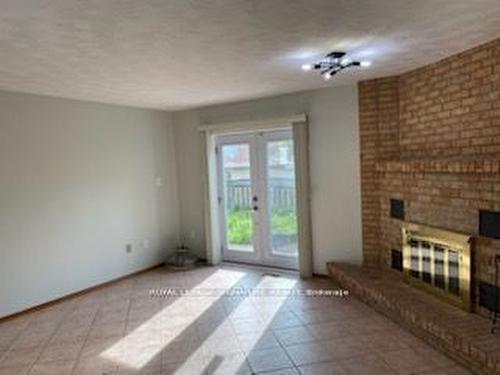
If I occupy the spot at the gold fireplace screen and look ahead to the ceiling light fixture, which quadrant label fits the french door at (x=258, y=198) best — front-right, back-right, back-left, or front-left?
front-right

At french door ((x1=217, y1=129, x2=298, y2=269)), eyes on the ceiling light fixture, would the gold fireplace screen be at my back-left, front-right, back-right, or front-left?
front-left

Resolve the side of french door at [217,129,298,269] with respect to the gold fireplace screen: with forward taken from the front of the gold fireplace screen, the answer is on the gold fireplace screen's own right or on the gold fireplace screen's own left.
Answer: on the gold fireplace screen's own right

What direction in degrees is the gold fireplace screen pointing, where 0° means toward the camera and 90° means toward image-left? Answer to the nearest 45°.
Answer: approximately 45°

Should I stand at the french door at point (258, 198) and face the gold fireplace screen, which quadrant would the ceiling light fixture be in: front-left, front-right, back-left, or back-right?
front-right
